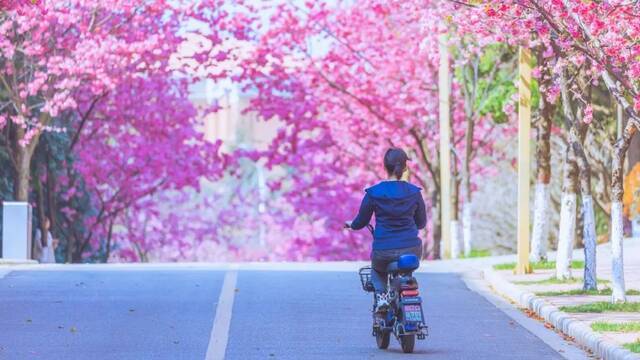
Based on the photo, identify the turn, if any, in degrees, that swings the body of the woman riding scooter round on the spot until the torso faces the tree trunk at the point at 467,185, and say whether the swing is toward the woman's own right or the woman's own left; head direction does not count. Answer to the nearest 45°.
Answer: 0° — they already face it

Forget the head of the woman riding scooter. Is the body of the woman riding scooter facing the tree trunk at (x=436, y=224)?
yes

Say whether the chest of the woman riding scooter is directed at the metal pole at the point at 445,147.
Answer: yes

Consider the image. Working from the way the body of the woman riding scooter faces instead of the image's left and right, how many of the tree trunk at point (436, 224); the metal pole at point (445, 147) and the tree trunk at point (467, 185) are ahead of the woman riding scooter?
3

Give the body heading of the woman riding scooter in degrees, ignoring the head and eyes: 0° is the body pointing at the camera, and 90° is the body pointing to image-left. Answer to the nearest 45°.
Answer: approximately 180°

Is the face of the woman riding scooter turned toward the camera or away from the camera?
away from the camera
